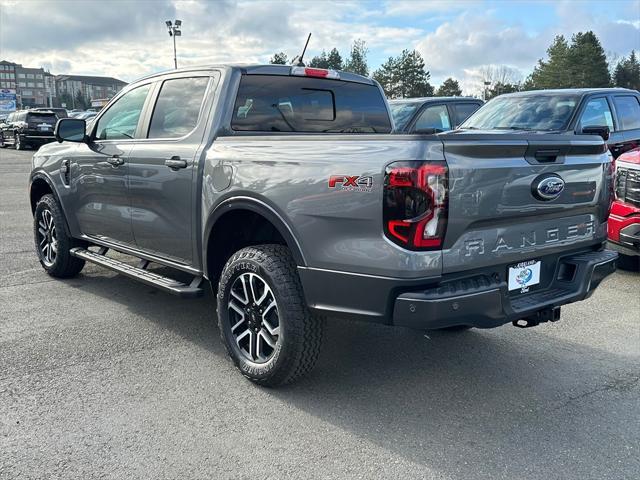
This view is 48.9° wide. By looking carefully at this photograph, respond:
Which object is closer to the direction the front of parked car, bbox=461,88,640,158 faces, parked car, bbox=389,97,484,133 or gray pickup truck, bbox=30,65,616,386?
the gray pickup truck

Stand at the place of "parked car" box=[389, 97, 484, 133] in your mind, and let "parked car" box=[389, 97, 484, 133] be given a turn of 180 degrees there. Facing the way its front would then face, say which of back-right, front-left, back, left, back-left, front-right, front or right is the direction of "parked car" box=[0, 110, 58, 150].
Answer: left

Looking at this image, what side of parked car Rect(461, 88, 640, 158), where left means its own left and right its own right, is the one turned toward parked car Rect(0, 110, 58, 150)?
right

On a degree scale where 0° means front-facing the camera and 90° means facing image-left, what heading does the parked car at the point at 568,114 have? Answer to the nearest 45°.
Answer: approximately 45°

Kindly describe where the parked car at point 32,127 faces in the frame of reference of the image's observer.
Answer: facing away from the viewer and to the left of the viewer

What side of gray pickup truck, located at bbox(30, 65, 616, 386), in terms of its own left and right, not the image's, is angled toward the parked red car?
right

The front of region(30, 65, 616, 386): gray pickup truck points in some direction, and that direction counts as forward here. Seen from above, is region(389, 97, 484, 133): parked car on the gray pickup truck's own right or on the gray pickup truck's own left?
on the gray pickup truck's own right

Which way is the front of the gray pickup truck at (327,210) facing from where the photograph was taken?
facing away from the viewer and to the left of the viewer

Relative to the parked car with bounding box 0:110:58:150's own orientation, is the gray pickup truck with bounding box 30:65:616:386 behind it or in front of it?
behind
